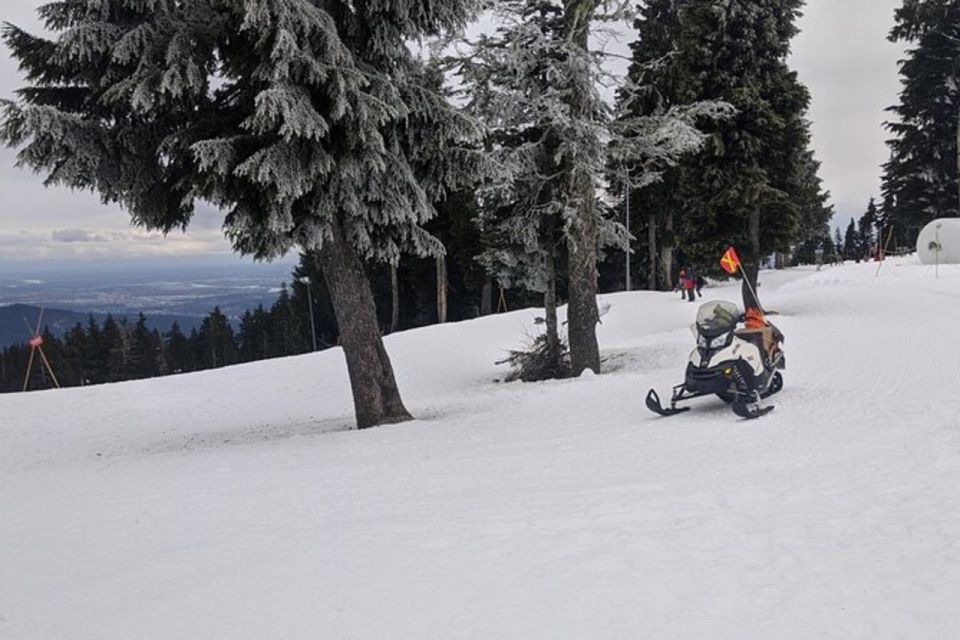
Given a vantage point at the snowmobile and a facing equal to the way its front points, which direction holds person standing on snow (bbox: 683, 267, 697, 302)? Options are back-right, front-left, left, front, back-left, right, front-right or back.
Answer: back-right

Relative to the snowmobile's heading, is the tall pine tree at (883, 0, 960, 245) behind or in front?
behind

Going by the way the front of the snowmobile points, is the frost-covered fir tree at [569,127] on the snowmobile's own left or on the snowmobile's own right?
on the snowmobile's own right

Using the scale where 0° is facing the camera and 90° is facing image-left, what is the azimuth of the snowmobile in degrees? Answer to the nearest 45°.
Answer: approximately 45°

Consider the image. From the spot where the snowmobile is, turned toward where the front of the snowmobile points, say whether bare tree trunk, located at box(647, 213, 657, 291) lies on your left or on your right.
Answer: on your right

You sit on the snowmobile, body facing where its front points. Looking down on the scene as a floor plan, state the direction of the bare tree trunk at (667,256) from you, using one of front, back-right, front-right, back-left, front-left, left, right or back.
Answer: back-right

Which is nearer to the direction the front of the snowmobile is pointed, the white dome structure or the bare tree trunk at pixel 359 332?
the bare tree trunk

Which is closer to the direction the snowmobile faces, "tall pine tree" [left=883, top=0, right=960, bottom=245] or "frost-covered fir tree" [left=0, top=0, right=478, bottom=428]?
the frost-covered fir tree

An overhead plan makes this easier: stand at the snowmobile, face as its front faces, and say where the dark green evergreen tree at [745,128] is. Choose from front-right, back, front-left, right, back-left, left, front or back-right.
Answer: back-right

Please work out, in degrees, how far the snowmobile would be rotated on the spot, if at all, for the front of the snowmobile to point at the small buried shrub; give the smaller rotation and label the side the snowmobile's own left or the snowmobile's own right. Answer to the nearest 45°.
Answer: approximately 90° to the snowmobile's own right
